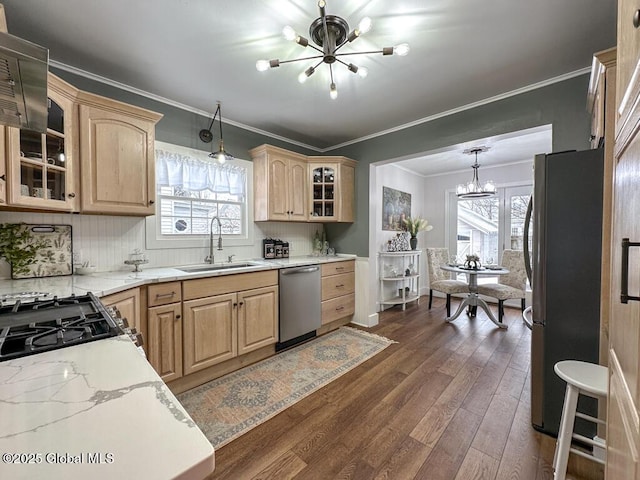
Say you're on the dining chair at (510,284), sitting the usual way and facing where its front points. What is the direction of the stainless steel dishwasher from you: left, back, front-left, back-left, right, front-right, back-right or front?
front

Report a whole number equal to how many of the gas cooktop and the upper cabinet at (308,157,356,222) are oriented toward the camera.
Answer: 1

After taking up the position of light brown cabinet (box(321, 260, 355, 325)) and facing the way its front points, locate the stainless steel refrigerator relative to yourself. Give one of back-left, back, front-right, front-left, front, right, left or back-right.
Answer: front

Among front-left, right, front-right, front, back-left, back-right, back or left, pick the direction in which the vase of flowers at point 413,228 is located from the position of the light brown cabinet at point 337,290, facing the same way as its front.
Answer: left

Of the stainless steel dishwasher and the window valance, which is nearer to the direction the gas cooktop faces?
the stainless steel dishwasher

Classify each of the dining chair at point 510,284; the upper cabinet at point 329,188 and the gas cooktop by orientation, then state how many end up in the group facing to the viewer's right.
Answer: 1

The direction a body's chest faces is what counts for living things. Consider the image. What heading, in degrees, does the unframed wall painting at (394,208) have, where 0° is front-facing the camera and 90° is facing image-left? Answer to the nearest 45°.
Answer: approximately 315°

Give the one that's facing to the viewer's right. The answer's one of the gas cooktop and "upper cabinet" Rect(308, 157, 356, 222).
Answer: the gas cooktop

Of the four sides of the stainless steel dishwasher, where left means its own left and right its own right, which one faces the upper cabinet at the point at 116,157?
right

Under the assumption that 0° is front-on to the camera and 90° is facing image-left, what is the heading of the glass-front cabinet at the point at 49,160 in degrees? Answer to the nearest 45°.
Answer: approximately 315°

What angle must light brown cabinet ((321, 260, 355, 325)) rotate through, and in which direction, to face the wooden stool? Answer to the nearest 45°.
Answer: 0° — it already faces it

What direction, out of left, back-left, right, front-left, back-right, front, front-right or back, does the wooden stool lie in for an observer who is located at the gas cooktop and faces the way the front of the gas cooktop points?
front-right

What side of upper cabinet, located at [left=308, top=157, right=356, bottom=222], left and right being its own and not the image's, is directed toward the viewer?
front

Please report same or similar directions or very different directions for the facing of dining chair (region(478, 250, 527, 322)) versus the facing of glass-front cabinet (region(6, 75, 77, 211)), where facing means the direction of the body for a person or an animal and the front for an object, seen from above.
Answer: very different directions
